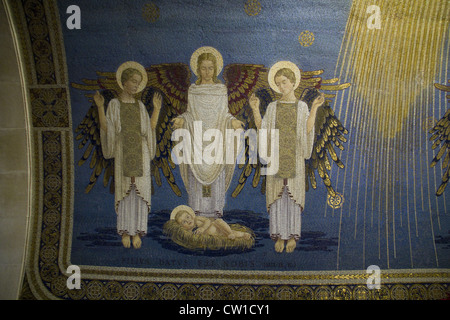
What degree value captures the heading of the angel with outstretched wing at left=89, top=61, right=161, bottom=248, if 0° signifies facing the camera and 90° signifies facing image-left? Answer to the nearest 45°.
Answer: approximately 0°

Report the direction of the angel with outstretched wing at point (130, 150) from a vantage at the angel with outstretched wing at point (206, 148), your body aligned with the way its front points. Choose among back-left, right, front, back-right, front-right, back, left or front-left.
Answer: right

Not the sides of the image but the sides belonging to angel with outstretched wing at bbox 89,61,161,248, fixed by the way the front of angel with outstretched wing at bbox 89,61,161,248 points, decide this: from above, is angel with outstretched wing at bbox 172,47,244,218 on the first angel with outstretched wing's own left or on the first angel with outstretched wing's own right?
on the first angel with outstretched wing's own left

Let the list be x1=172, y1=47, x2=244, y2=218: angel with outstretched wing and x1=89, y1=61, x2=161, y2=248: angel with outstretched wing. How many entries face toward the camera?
2

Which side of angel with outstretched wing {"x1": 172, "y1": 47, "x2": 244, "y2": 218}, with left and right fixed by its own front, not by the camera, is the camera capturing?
front
